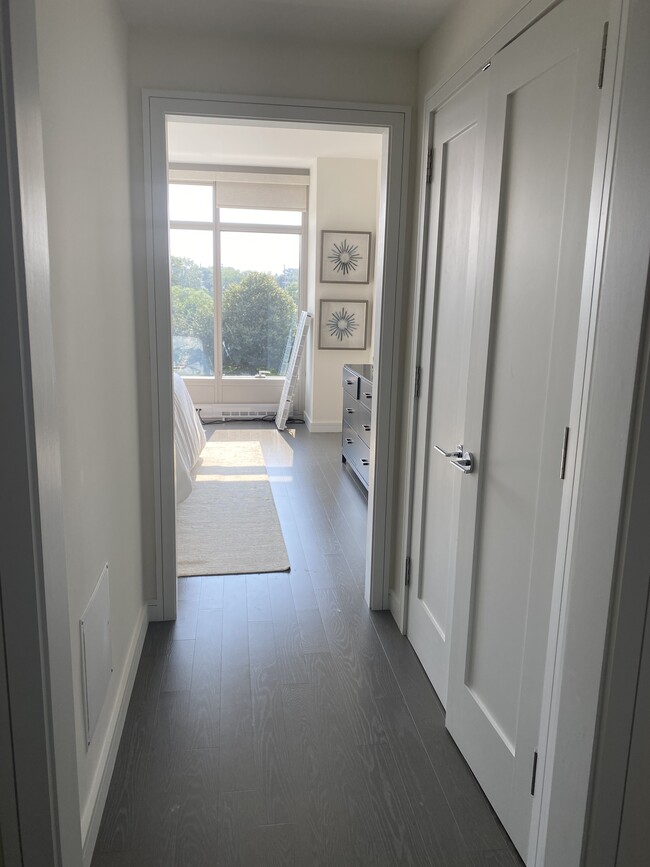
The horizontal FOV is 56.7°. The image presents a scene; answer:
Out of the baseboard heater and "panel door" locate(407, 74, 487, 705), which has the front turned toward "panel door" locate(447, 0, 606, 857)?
the baseboard heater

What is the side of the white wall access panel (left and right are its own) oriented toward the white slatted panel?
left

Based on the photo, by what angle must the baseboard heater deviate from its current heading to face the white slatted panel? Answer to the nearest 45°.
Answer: approximately 45° to its left

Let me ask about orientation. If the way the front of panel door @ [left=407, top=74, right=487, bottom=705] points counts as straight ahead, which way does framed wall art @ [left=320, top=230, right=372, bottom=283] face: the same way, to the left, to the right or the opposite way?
to the left

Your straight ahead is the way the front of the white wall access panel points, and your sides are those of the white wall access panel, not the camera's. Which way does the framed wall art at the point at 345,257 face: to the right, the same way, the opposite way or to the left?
to the right

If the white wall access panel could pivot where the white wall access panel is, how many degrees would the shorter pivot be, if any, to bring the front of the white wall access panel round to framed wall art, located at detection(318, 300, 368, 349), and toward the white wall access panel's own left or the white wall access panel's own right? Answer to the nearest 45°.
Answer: approximately 45° to the white wall access panel's own left

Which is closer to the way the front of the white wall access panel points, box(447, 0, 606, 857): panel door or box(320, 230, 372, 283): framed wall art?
the panel door

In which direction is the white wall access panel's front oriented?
to the viewer's right

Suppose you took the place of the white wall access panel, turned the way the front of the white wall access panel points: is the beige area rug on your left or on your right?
on your left

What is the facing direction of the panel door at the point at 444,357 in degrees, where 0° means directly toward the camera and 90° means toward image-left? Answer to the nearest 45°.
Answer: approximately 90°
